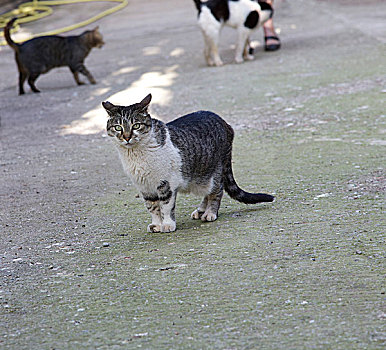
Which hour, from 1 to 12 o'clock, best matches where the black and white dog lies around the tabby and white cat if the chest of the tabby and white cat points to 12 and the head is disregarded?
The black and white dog is roughly at 5 o'clock from the tabby and white cat.

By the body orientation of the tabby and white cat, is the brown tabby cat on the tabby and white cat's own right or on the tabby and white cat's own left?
on the tabby and white cat's own right

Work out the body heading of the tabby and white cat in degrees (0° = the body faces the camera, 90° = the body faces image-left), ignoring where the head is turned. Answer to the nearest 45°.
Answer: approximately 45°

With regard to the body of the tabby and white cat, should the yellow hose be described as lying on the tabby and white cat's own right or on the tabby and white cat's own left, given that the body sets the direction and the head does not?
on the tabby and white cat's own right
